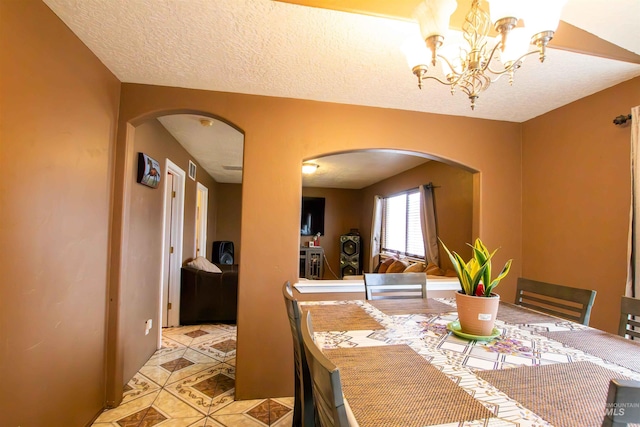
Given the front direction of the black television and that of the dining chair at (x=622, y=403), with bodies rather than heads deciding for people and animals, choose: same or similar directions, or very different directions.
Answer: very different directions

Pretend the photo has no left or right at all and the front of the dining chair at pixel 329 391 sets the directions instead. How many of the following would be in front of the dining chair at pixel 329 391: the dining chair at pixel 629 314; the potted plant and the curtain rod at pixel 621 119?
3

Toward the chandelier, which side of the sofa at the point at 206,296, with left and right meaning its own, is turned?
back

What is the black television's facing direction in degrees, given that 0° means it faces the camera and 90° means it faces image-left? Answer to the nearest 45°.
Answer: approximately 0°

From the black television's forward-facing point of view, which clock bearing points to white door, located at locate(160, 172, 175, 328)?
The white door is roughly at 1 o'clock from the black television.

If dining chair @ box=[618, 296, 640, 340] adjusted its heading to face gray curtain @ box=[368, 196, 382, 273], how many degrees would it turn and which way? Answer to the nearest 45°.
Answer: approximately 90° to its right

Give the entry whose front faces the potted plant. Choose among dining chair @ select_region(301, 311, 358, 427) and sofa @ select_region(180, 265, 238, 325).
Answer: the dining chair

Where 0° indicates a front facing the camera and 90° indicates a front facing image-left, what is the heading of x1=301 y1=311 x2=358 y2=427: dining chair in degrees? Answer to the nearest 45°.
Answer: approximately 225°
